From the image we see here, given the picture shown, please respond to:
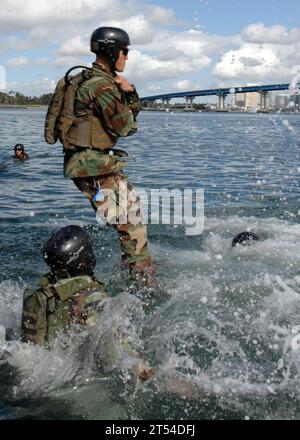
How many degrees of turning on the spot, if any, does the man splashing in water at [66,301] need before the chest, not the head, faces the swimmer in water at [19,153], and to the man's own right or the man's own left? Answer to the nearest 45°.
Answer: approximately 45° to the man's own left

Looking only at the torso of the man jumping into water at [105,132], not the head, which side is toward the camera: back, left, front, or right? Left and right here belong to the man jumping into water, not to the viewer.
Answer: right

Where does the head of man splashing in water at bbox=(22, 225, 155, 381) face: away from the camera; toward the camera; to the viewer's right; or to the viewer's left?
away from the camera

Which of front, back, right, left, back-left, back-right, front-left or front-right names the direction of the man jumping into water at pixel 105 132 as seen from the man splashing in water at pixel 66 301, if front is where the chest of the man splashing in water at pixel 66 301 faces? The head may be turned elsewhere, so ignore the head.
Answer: front-left

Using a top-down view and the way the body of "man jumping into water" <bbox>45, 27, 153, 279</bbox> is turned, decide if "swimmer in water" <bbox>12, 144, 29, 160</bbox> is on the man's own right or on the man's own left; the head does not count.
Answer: on the man's own left

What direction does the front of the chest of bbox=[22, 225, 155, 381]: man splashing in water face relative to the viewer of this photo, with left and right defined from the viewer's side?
facing away from the viewer and to the right of the viewer

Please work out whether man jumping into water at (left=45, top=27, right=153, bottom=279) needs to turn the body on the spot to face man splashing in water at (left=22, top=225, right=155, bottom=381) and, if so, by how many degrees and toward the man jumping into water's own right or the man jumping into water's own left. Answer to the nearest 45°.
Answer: approximately 90° to the man jumping into water's own right

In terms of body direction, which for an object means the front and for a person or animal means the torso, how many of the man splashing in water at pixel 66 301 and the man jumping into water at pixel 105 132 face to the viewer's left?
0

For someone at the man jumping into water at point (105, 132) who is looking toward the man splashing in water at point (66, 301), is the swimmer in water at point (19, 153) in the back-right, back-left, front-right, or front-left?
back-right

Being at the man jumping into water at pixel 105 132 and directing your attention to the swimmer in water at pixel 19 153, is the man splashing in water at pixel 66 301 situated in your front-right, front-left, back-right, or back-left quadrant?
back-left
